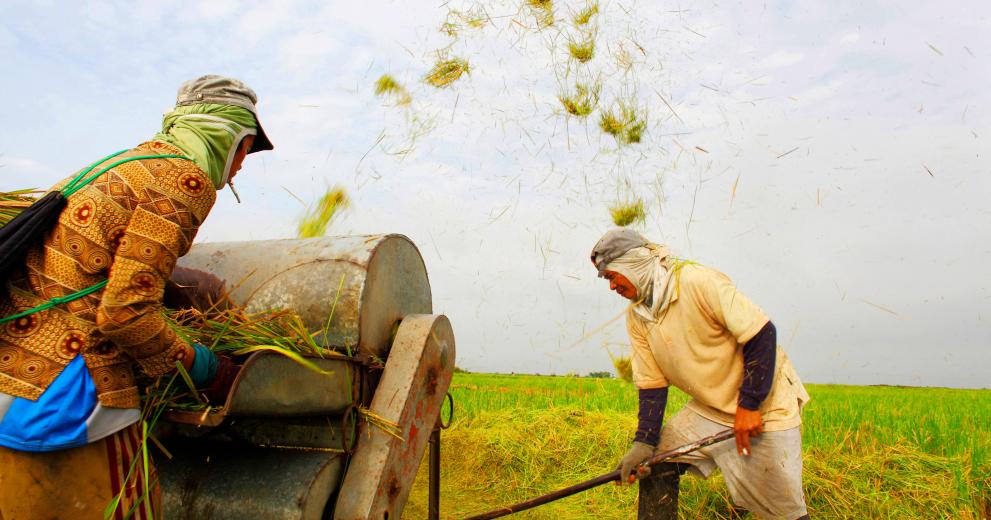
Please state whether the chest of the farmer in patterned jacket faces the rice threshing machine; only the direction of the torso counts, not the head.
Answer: yes

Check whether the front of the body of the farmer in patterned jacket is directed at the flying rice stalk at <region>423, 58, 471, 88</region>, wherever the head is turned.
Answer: yes

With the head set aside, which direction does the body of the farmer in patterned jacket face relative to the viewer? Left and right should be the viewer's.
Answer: facing away from the viewer and to the right of the viewer

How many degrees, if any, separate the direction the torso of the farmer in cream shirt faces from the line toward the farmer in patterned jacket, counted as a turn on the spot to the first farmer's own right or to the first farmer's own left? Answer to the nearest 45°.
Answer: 0° — they already face them

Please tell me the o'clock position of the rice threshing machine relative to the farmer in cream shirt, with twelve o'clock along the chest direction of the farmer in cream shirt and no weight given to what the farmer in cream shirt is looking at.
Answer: The rice threshing machine is roughly at 12 o'clock from the farmer in cream shirt.

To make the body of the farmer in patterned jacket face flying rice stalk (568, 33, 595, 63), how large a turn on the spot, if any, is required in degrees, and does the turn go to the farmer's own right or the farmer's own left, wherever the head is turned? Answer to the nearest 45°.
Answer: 0° — they already face it

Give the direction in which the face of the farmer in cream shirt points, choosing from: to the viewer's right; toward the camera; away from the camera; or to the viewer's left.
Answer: to the viewer's left
